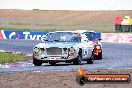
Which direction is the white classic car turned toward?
toward the camera
